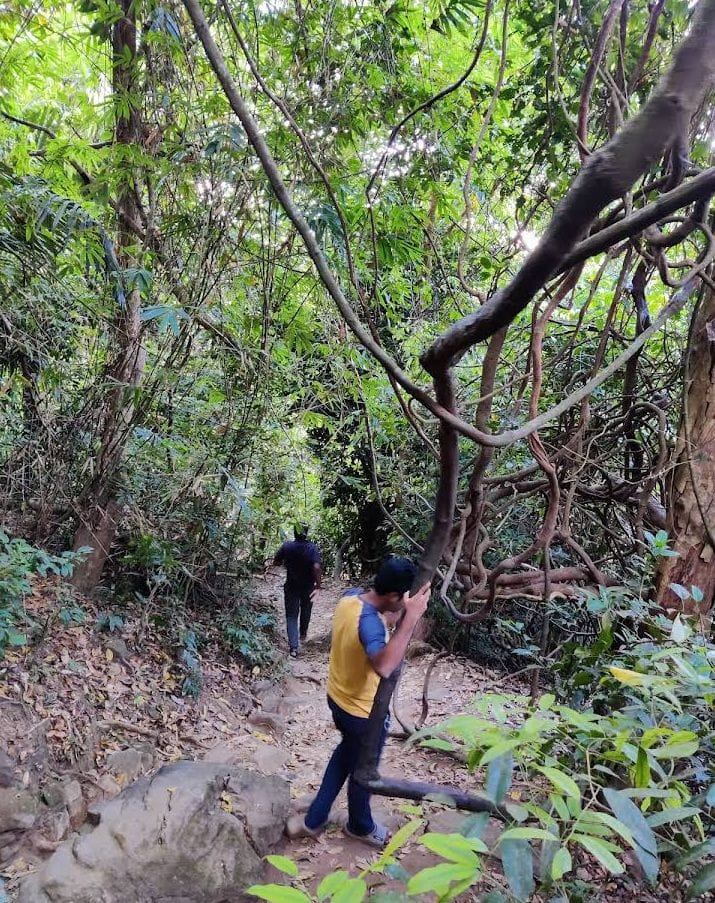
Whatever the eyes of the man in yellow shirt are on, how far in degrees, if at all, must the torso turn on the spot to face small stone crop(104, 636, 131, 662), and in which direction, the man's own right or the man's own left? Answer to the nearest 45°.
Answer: approximately 90° to the man's own left

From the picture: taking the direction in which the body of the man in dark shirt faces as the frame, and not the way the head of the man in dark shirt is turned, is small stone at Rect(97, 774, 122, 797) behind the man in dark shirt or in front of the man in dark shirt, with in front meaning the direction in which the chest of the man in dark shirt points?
behind

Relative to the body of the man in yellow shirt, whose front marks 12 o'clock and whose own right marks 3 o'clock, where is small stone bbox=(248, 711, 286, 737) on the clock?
The small stone is roughly at 10 o'clock from the man in yellow shirt.

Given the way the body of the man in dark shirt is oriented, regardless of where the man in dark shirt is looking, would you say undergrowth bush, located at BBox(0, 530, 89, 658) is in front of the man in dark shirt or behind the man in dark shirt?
behind

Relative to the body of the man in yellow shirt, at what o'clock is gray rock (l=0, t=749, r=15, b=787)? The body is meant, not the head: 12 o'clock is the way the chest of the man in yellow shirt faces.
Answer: The gray rock is roughly at 8 o'clock from the man in yellow shirt.

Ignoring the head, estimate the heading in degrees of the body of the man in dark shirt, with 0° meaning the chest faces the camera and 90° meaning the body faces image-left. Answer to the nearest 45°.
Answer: approximately 180°

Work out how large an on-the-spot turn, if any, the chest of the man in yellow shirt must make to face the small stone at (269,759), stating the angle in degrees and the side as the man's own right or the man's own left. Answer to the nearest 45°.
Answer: approximately 45° to the man's own left

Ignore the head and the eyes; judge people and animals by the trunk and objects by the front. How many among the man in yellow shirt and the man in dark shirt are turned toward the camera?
0

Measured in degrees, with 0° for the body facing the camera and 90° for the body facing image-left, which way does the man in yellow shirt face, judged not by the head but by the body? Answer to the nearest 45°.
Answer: approximately 225°

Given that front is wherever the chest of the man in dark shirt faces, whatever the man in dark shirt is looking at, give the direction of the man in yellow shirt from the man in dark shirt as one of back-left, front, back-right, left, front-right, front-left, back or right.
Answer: back

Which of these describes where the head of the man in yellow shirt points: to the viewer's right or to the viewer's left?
to the viewer's right

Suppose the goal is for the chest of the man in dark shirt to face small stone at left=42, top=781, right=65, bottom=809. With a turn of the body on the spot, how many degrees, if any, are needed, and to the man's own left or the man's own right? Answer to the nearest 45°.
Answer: approximately 180°

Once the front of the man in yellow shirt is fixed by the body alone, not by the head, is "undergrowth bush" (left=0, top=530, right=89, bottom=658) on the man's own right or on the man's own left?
on the man's own left
